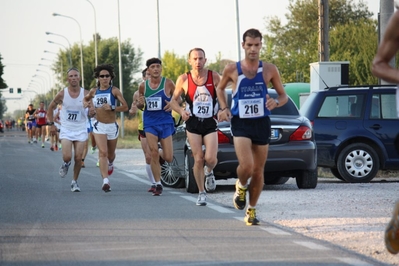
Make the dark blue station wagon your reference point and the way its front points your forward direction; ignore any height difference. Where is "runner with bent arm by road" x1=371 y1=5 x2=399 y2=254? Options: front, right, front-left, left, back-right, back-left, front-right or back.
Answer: right

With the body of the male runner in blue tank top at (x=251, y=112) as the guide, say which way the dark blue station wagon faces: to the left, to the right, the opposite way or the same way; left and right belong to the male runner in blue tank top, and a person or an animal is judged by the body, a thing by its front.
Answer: to the left

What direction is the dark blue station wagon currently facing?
to the viewer's right

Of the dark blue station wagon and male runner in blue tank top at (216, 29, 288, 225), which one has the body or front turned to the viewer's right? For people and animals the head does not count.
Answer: the dark blue station wagon

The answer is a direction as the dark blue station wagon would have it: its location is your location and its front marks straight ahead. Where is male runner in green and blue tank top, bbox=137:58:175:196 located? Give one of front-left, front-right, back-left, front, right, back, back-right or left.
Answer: back-right

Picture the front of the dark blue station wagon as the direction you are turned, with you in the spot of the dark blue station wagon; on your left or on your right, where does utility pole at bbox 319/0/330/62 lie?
on your left

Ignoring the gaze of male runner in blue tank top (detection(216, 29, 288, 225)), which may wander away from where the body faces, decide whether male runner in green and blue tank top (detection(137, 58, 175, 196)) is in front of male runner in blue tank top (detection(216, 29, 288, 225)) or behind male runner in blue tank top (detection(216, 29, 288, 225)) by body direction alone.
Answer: behind

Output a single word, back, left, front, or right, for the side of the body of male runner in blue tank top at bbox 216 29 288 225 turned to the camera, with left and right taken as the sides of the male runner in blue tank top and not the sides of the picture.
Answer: front

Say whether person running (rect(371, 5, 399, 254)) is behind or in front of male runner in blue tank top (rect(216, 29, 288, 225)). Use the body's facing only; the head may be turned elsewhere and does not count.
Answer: in front
